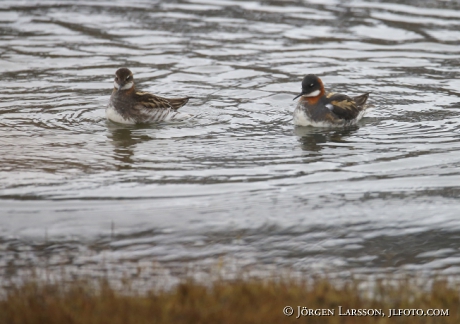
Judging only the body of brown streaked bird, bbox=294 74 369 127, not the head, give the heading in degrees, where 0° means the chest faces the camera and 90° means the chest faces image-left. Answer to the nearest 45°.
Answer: approximately 45°

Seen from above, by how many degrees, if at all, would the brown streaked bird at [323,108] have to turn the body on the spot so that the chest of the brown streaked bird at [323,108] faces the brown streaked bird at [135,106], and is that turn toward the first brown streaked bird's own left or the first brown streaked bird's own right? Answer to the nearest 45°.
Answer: approximately 45° to the first brown streaked bird's own right
